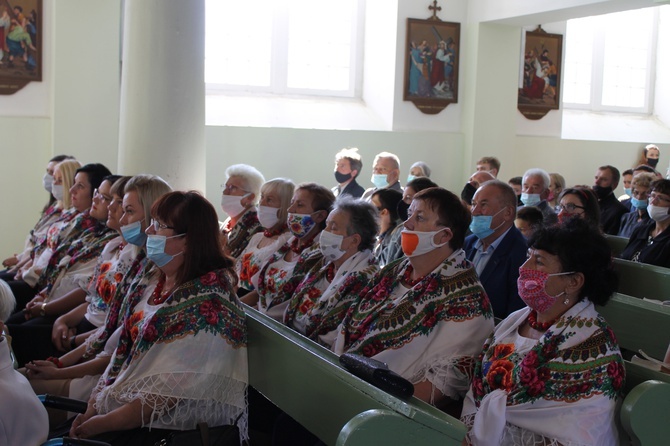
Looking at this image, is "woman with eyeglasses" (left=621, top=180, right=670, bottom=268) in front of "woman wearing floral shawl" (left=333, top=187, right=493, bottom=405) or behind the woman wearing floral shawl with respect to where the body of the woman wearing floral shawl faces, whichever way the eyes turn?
behind

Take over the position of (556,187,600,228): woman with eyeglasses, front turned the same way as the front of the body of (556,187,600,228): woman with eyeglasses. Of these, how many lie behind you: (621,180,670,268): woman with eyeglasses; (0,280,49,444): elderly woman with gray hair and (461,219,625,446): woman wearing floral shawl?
1

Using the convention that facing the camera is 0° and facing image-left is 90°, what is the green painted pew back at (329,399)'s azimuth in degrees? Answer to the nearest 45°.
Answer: approximately 45°

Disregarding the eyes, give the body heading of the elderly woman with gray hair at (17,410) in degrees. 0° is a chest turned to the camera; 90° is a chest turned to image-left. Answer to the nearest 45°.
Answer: approximately 90°

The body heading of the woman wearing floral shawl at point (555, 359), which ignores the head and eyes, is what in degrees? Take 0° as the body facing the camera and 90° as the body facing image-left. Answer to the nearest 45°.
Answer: approximately 45°

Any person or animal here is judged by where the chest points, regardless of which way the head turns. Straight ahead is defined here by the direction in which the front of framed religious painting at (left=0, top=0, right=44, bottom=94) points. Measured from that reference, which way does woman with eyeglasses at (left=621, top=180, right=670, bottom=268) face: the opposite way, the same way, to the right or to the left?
to the right

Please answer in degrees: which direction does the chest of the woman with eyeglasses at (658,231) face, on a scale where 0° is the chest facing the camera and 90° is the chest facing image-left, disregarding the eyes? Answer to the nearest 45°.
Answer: approximately 45°
